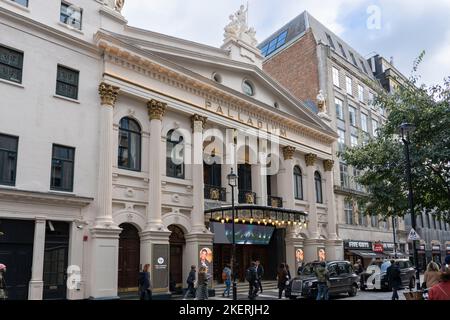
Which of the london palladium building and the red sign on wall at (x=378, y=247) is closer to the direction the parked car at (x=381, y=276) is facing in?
the london palladium building

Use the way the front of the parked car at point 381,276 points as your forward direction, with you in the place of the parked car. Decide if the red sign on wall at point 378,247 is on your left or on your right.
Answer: on your right

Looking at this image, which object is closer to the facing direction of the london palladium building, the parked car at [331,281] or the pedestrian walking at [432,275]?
the pedestrian walking

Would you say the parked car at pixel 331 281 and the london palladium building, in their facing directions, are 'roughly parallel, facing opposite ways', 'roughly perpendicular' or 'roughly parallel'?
roughly perpendicular

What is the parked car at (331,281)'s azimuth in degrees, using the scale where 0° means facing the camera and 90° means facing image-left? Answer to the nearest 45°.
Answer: approximately 45°

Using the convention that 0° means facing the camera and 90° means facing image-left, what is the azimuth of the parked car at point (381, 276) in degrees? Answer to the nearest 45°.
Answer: approximately 45°

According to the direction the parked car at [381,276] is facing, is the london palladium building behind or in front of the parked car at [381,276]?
in front

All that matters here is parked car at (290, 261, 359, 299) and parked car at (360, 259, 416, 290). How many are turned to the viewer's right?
0
